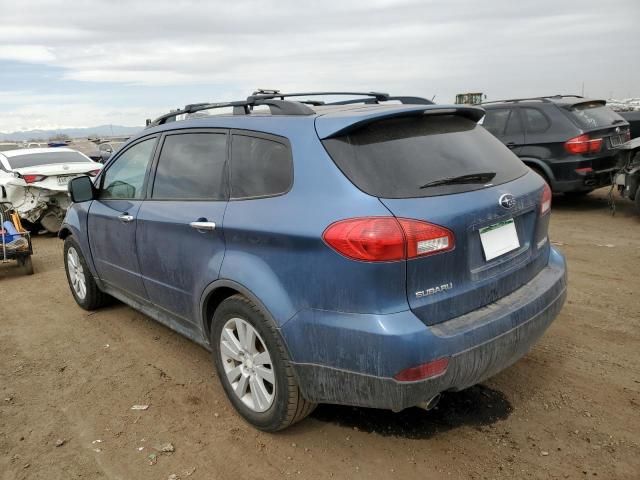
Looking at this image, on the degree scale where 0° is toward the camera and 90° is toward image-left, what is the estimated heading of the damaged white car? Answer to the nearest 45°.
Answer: approximately 135°

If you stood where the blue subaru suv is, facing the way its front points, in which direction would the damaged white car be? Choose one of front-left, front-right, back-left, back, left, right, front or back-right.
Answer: front

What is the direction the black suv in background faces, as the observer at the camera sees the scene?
facing away from the viewer and to the left of the viewer

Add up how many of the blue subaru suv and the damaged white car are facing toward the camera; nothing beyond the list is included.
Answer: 0

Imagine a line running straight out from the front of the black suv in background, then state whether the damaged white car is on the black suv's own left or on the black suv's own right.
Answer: on the black suv's own left

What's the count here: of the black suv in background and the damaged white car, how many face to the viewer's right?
0

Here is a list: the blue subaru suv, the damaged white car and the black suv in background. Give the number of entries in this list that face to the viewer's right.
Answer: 0

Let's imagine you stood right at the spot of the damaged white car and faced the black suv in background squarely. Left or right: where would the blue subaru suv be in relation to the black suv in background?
right

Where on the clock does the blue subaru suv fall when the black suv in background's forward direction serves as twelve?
The blue subaru suv is roughly at 8 o'clock from the black suv in background.

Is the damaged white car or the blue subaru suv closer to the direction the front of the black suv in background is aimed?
the damaged white car

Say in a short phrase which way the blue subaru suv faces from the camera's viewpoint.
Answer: facing away from the viewer and to the left of the viewer
